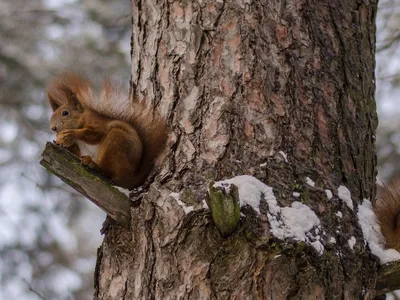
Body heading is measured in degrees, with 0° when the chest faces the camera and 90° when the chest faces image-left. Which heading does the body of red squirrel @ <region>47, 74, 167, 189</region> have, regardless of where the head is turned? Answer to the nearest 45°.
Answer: approximately 90°
